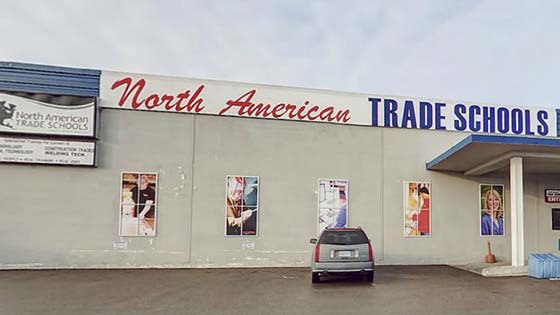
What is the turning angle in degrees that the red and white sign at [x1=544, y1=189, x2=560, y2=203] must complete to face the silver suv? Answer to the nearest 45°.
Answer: approximately 45° to its right

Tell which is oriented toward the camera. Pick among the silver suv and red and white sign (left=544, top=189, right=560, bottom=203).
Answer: the red and white sign

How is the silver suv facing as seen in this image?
away from the camera

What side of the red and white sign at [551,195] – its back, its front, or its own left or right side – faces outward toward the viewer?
front

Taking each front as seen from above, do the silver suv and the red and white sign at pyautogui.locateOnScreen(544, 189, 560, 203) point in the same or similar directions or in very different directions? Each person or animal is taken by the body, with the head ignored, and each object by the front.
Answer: very different directions

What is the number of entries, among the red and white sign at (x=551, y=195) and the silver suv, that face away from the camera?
1
